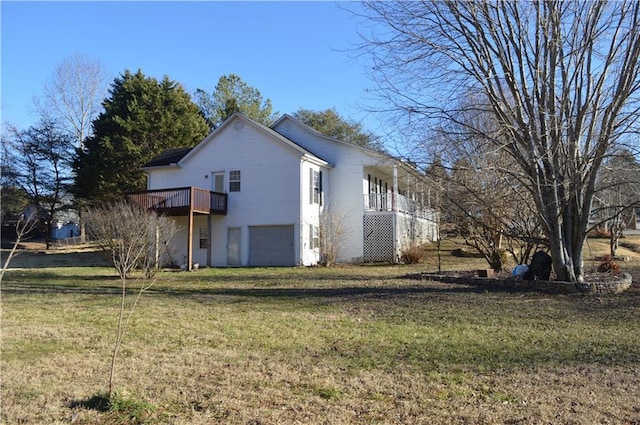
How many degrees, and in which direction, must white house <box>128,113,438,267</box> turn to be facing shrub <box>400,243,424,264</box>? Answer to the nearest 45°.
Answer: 0° — it already faces it

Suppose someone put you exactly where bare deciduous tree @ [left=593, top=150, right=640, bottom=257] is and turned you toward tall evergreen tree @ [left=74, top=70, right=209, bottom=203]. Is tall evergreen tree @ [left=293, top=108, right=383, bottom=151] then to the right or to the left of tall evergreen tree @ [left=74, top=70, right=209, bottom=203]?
right

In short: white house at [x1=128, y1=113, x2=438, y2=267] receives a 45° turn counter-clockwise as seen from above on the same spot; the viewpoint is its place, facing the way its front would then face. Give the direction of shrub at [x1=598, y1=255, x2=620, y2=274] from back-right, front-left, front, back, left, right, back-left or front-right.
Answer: right

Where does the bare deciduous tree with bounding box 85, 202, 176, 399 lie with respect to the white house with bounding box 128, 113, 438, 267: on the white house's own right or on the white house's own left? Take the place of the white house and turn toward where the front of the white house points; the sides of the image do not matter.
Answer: on the white house's own right

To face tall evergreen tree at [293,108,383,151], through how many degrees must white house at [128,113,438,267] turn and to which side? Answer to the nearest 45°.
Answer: approximately 90° to its left

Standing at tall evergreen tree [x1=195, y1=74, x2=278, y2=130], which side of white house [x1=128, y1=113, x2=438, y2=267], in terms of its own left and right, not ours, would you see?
left

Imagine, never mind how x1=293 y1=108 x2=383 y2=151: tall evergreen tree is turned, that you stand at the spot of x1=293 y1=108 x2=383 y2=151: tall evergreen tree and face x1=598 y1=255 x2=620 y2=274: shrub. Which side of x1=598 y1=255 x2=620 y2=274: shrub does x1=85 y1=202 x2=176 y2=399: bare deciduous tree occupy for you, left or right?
right

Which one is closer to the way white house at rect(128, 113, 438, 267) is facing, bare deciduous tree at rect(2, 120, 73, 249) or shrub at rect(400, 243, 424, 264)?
the shrub

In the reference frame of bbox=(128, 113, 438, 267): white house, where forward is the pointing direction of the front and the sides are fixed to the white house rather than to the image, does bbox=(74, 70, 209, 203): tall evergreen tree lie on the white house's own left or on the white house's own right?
on the white house's own left

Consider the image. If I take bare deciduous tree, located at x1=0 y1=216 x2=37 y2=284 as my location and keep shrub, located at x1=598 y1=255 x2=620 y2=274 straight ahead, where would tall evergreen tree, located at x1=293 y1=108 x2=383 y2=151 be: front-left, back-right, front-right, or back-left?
front-left

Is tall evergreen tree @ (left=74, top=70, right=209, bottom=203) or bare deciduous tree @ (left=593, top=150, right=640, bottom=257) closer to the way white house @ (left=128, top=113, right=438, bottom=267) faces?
the bare deciduous tree

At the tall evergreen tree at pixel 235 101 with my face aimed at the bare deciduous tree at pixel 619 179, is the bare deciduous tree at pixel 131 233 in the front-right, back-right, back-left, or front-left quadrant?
front-right

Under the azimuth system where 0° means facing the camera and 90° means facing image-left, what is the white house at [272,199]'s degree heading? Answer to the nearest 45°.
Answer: approximately 270°
